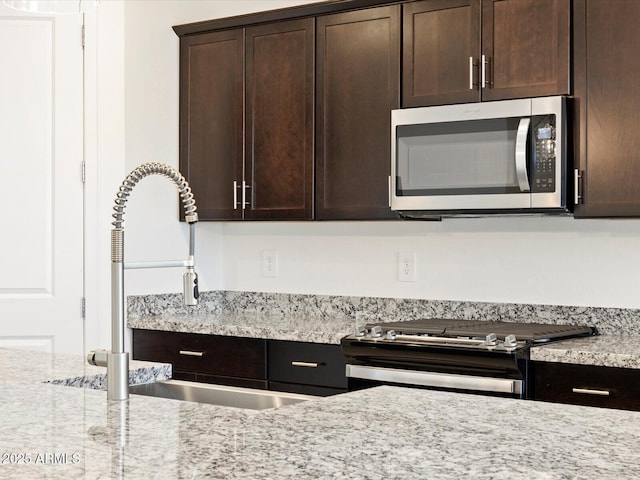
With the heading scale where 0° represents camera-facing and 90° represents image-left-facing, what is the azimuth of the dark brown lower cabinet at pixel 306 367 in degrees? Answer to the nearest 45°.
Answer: approximately 45°

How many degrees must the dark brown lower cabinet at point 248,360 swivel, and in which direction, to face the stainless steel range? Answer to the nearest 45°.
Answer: approximately 90° to its left

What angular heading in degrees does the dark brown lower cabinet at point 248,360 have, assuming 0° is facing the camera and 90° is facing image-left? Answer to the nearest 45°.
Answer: approximately 45°

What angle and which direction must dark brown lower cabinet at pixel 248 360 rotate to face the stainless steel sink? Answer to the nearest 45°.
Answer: approximately 45° to its left

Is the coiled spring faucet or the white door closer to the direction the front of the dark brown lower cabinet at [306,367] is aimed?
the coiled spring faucet

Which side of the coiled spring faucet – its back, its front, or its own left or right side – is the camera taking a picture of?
right

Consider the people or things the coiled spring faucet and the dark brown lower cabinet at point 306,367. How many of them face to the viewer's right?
1

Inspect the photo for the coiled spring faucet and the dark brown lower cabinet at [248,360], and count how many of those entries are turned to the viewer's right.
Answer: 1
